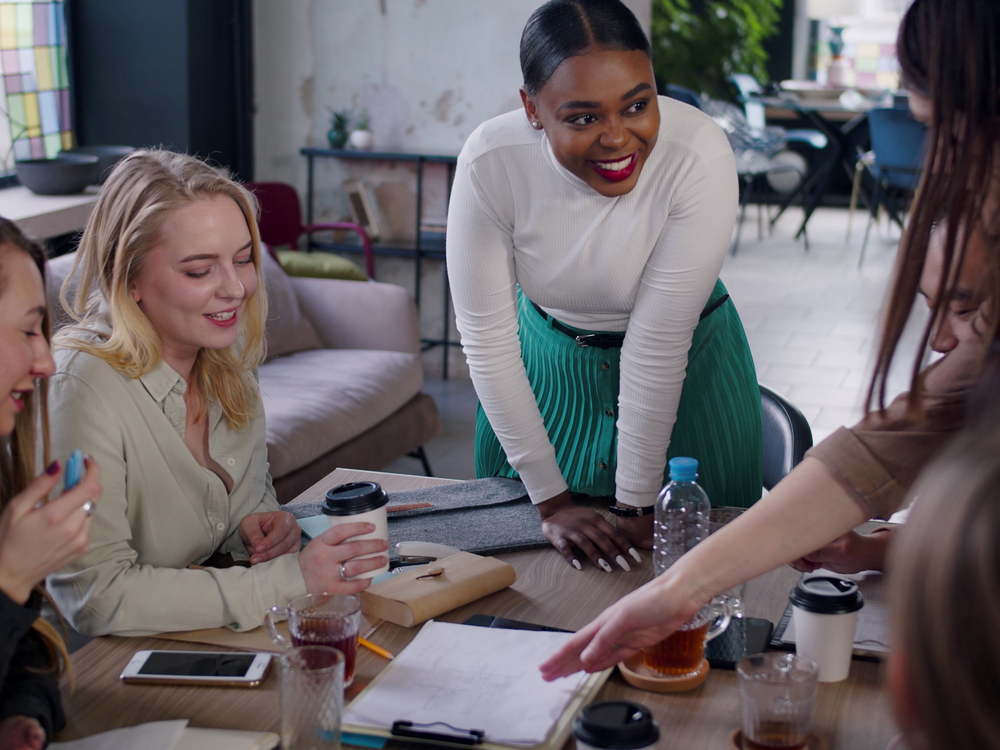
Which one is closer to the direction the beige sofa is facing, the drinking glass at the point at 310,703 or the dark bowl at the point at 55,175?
the drinking glass

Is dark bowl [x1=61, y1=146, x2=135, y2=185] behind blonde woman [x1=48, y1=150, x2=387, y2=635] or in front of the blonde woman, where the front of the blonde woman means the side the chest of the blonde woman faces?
behind

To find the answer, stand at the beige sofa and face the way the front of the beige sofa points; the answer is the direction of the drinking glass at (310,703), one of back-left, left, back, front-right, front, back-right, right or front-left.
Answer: front-right

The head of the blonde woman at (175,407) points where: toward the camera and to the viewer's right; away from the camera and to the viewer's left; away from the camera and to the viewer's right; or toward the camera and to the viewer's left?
toward the camera and to the viewer's right

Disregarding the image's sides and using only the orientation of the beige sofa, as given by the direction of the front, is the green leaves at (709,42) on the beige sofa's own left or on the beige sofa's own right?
on the beige sofa's own left

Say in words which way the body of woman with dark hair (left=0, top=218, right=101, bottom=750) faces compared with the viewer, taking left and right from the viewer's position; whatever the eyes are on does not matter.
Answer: facing to the right of the viewer

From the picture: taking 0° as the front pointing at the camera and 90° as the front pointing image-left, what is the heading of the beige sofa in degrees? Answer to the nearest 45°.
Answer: approximately 315°

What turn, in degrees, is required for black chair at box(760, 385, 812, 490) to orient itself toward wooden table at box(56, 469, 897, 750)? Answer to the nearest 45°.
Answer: approximately 45° to its left

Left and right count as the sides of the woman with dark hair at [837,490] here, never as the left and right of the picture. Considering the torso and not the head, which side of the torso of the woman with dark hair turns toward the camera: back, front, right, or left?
left

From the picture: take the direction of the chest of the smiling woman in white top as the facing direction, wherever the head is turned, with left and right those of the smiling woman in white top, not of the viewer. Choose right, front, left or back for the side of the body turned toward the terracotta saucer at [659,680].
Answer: front

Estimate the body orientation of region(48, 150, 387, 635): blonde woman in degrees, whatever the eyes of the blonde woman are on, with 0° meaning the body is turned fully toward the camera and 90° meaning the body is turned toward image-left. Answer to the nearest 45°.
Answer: approximately 315°
